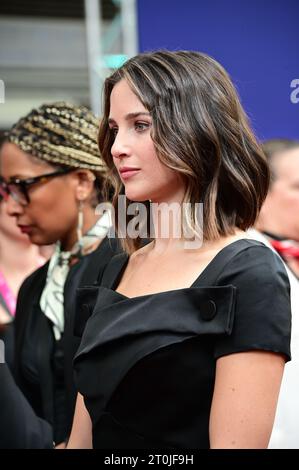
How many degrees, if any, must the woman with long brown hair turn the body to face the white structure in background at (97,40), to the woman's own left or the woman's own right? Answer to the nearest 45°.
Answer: approximately 135° to the woman's own right

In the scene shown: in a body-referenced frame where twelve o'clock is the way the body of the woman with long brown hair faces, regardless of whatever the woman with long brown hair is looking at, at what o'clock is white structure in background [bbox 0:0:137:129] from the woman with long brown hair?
The white structure in background is roughly at 4 o'clock from the woman with long brown hair.

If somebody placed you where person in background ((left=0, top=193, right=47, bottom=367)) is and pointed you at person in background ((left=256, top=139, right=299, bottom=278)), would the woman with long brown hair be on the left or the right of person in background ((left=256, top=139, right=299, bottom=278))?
right

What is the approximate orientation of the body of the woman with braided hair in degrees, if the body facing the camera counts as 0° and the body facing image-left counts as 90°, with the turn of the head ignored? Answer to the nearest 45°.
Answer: approximately 45°

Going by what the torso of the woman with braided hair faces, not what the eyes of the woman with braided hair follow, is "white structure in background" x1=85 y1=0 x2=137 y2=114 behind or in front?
behind

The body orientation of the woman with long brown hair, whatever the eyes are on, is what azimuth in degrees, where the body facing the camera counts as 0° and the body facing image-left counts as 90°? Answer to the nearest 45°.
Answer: approximately 45°

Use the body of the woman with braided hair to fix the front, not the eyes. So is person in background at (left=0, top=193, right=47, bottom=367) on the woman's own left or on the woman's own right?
on the woman's own right

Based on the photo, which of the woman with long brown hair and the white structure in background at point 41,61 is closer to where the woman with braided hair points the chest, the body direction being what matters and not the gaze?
the woman with long brown hair
